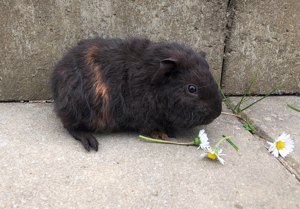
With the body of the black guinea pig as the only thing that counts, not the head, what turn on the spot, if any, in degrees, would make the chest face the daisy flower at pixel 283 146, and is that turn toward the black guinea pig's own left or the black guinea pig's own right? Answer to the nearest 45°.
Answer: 0° — it already faces it

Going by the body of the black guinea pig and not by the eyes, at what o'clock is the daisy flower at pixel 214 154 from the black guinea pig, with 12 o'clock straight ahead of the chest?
The daisy flower is roughly at 1 o'clock from the black guinea pig.

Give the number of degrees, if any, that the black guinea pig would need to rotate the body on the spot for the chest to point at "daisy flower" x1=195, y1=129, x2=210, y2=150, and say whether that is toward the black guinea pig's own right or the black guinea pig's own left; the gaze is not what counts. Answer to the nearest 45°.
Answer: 0° — it already faces it

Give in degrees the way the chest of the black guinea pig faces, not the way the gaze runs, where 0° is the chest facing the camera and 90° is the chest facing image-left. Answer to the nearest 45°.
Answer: approximately 270°
